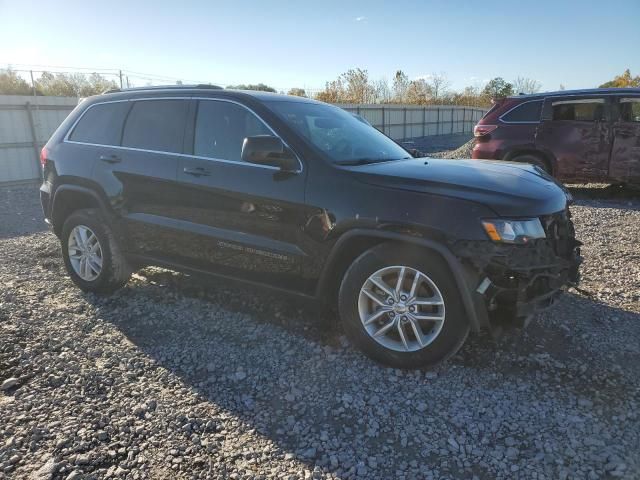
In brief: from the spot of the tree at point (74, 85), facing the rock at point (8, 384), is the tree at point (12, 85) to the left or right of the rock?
right

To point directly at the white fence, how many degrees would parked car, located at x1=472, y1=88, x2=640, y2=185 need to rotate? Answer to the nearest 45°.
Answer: approximately 180°

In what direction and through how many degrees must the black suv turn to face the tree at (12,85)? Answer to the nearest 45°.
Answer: approximately 180°

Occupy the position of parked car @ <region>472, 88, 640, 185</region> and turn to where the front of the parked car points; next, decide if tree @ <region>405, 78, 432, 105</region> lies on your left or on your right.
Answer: on your left

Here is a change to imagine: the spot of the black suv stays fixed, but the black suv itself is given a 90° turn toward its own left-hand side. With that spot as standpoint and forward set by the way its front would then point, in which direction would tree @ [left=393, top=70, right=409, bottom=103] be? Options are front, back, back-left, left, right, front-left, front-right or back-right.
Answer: front-left

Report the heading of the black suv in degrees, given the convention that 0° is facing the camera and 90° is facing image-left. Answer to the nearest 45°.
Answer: approximately 315°

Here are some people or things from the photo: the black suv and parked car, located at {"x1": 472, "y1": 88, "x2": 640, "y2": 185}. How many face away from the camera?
0

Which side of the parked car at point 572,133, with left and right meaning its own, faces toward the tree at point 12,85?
back

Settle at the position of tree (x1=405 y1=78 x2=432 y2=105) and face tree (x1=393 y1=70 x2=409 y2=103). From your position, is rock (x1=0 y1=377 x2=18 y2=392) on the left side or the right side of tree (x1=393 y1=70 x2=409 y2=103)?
left

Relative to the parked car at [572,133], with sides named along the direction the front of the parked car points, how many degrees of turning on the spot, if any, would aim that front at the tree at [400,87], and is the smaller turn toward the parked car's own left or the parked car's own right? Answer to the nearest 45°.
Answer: approximately 90° to the parked car's own left

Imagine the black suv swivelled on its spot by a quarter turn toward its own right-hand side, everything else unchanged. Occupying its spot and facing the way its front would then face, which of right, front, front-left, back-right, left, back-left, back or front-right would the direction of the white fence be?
right

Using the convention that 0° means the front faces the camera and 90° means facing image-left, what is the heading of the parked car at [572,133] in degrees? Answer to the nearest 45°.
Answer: approximately 270°
